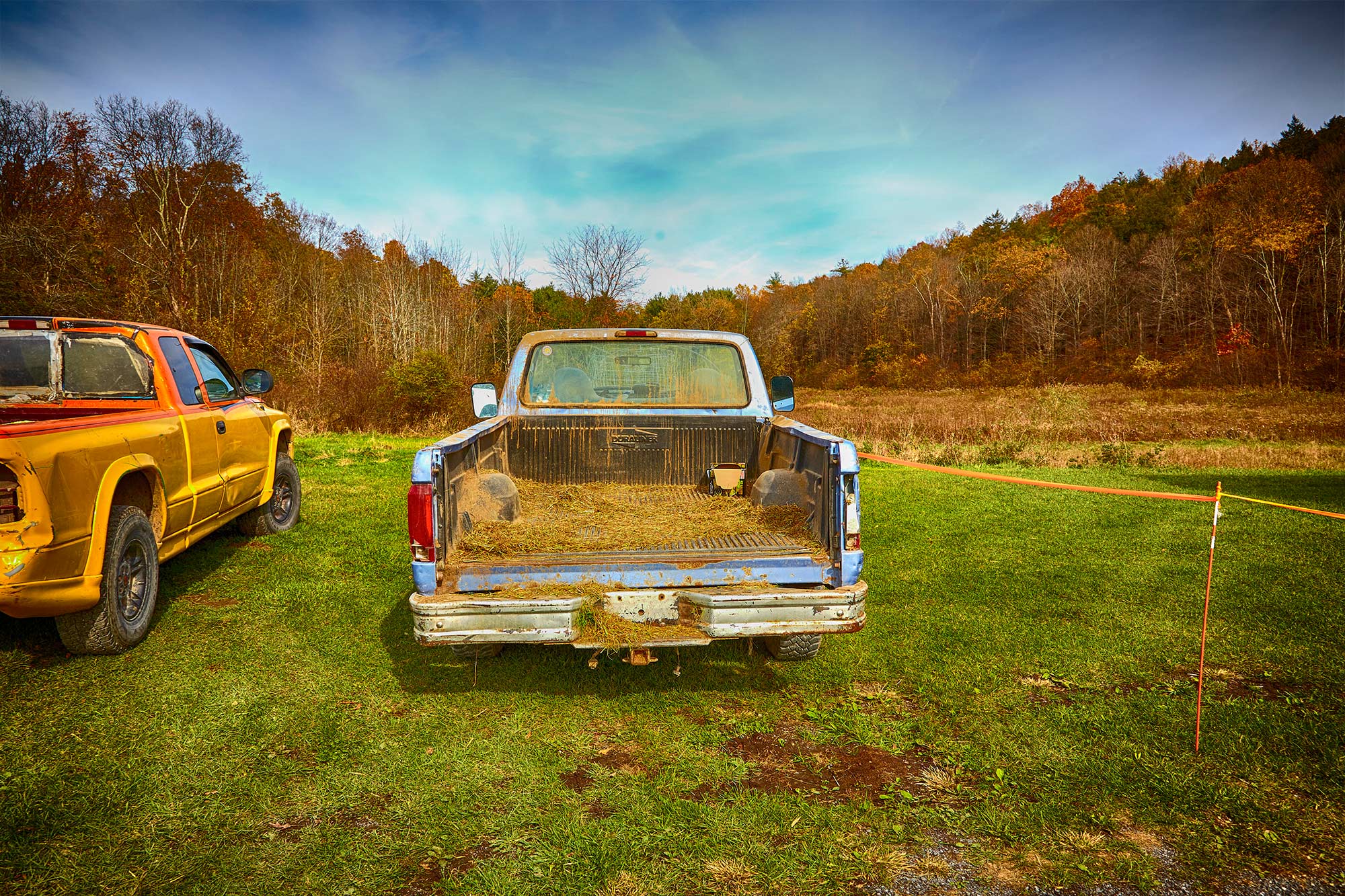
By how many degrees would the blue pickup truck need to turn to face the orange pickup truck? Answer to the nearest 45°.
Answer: approximately 90° to its left

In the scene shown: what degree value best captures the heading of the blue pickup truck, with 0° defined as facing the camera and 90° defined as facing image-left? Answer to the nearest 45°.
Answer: approximately 180°

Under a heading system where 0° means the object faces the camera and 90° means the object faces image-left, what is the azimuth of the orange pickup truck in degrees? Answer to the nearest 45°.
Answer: approximately 225°

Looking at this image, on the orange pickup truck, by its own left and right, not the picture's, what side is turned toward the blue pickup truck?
right

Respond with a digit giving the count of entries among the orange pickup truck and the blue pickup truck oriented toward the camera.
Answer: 0
